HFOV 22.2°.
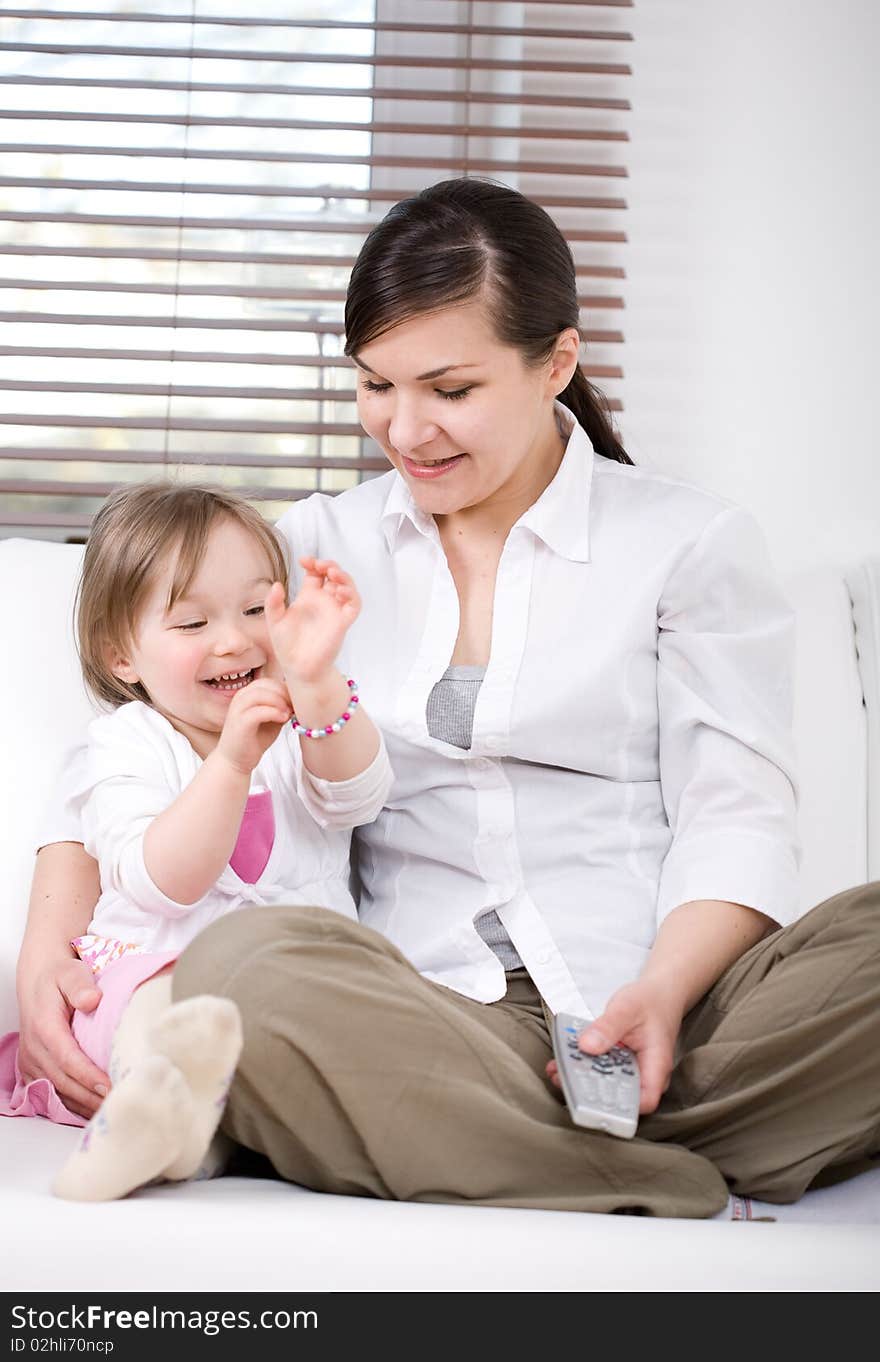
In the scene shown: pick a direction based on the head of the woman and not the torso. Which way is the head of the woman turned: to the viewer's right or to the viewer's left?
to the viewer's left

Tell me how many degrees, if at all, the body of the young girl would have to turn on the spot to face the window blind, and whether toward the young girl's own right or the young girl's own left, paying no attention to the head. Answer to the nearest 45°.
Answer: approximately 135° to the young girl's own left

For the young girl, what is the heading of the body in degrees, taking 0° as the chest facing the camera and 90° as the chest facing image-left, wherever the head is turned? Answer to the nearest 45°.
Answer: approximately 315°

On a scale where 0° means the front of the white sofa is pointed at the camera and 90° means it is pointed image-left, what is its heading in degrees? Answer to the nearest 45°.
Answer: approximately 0°

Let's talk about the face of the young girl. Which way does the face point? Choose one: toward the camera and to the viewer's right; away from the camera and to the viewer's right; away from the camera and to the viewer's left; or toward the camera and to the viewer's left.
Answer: toward the camera and to the viewer's right

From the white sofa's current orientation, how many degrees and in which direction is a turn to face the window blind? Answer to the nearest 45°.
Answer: approximately 180°
